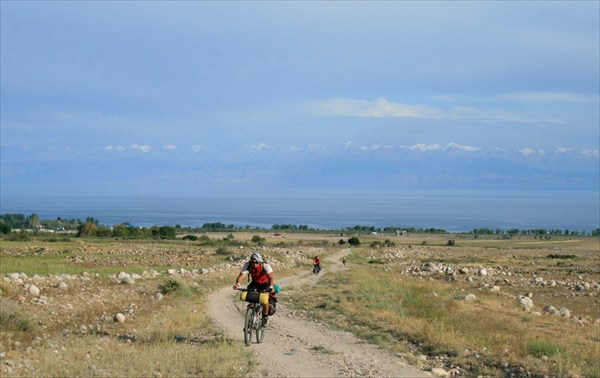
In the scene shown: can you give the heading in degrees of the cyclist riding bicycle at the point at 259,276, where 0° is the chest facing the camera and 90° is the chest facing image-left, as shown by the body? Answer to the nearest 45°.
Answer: approximately 0°

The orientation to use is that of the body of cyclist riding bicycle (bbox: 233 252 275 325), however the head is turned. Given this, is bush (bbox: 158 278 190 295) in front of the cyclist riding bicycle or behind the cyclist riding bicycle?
behind

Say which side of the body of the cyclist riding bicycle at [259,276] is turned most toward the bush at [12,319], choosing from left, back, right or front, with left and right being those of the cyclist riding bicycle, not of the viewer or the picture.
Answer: right
